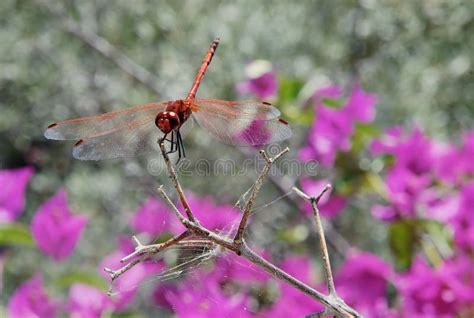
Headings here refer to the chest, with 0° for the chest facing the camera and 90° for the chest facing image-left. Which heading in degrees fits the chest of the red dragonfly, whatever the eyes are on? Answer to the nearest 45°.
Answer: approximately 45°
